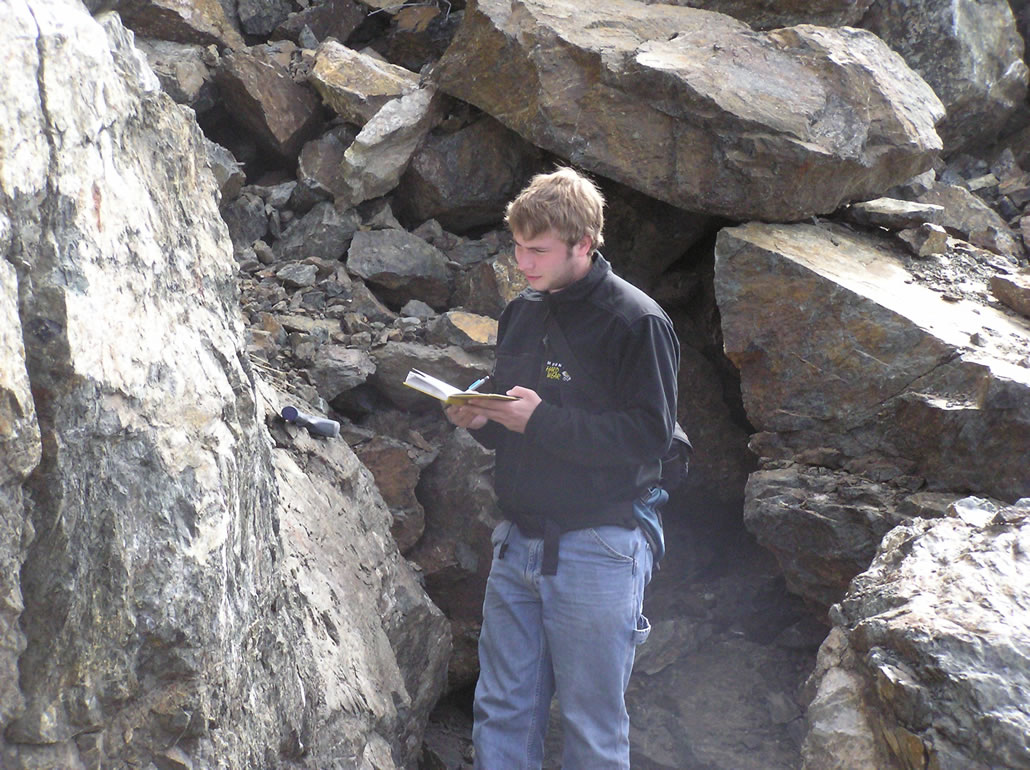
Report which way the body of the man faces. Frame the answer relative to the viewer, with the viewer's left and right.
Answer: facing the viewer and to the left of the viewer

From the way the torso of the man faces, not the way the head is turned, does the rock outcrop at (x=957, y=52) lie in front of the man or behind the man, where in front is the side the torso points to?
behind

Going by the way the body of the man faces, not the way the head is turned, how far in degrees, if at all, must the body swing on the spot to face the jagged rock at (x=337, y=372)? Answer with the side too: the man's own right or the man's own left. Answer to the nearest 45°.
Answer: approximately 90° to the man's own right

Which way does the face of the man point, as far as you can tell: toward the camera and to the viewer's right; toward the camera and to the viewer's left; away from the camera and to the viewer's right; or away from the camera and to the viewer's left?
toward the camera and to the viewer's left

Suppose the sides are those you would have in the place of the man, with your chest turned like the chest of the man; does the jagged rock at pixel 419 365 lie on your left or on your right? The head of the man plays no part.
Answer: on your right

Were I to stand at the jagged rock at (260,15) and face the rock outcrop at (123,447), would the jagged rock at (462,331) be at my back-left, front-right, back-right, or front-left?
front-left

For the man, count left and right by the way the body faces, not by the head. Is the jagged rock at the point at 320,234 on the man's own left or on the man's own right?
on the man's own right

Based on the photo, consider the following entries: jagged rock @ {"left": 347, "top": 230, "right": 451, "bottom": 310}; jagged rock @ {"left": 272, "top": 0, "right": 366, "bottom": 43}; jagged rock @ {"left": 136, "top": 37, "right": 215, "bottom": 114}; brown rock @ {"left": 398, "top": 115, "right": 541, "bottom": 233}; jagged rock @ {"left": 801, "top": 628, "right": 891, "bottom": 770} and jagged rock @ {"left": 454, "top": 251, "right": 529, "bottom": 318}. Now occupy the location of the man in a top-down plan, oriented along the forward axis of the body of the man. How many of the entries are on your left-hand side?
1

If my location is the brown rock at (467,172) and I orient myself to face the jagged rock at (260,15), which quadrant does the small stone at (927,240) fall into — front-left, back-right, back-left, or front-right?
back-right

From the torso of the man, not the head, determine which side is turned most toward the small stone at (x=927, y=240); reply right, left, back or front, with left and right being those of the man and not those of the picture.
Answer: back

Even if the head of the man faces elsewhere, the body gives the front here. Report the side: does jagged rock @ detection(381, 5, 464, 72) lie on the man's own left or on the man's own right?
on the man's own right
